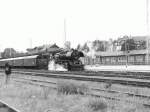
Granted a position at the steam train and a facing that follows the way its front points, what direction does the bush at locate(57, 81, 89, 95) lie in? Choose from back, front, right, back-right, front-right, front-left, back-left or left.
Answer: front-right

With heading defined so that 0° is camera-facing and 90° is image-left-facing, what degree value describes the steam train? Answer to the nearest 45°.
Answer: approximately 315°
